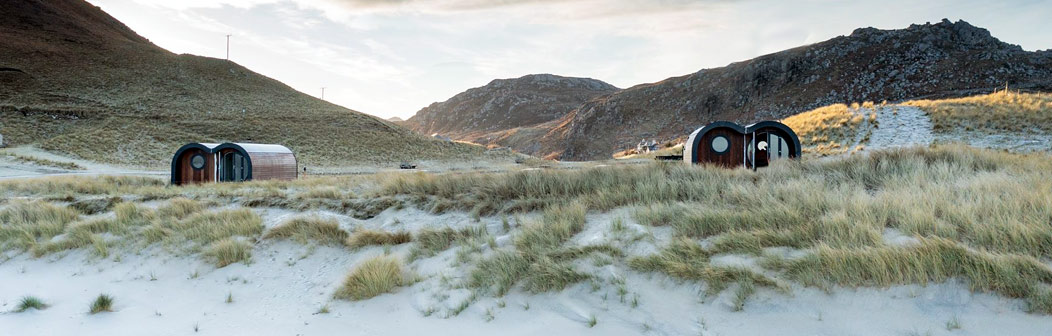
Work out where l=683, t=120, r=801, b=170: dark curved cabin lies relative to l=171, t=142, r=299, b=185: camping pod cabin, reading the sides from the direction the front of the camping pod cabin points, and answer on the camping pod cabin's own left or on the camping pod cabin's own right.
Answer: on the camping pod cabin's own left

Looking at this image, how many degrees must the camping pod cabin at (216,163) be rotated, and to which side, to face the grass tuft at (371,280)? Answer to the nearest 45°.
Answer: approximately 45° to its left

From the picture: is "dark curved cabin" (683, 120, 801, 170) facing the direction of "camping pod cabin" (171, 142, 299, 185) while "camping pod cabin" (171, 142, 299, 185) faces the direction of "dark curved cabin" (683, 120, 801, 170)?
no

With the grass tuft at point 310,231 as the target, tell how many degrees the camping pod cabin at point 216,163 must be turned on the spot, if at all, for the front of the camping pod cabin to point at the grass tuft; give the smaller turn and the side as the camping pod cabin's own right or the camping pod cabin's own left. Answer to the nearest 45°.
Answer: approximately 45° to the camping pod cabin's own left

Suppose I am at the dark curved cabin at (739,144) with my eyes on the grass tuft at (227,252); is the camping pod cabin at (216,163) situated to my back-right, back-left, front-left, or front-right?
front-right

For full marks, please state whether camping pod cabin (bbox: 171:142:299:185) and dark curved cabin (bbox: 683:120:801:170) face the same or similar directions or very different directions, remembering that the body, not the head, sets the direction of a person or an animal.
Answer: same or similar directions

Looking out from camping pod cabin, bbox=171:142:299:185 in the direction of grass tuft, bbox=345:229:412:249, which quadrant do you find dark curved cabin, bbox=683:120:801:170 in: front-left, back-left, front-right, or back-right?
front-left

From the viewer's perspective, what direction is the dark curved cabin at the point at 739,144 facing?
toward the camera

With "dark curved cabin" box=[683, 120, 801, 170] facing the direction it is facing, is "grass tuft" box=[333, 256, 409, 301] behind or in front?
in front

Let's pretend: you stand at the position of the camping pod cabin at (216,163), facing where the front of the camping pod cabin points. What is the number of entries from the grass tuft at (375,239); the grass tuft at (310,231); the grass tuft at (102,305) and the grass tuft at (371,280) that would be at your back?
0

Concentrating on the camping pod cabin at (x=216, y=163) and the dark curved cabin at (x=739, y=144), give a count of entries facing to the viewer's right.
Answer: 0

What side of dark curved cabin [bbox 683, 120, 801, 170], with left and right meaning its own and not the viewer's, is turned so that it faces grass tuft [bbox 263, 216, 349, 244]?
front

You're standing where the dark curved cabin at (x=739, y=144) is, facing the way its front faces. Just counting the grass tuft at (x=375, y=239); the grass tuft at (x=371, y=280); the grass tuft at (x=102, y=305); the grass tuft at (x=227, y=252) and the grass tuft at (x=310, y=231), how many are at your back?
0

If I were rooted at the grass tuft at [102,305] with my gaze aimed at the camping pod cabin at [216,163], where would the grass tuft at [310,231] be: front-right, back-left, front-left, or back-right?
front-right

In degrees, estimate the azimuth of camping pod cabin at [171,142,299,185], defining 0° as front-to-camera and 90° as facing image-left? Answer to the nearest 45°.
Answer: approximately 45°

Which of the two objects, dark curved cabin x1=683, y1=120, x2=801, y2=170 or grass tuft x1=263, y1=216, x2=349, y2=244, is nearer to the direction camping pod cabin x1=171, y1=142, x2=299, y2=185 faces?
the grass tuft

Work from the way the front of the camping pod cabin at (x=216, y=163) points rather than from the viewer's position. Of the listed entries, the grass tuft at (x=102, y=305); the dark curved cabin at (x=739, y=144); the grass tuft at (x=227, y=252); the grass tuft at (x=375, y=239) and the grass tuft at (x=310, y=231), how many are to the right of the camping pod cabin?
0

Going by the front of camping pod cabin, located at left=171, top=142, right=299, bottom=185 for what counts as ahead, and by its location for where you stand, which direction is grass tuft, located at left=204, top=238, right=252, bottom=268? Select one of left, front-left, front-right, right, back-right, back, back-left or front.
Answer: front-left
